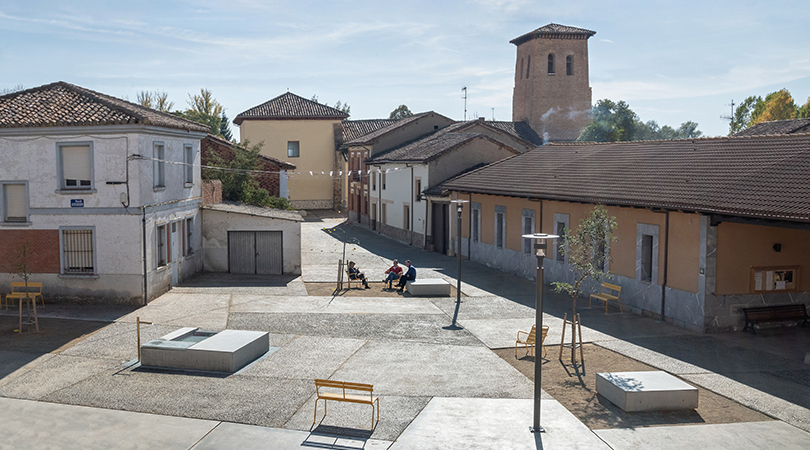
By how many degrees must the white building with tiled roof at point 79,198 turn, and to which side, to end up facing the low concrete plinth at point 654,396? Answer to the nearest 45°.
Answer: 0° — it already faces it

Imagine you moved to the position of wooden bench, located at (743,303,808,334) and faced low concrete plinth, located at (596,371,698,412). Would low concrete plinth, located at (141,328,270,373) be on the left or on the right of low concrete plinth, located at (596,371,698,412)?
right

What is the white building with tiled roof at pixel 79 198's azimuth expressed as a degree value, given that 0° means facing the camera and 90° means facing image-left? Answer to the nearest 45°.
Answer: approximately 315°

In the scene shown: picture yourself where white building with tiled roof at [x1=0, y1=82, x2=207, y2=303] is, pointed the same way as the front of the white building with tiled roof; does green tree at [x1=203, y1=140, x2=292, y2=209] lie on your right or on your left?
on your left

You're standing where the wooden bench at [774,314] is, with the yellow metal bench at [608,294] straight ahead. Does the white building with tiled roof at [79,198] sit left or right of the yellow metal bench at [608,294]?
left

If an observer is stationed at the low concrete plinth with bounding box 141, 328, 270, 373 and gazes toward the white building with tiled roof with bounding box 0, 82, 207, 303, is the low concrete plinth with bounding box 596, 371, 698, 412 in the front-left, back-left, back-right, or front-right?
back-right
